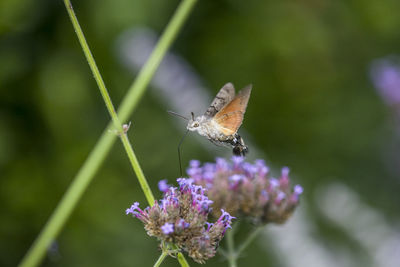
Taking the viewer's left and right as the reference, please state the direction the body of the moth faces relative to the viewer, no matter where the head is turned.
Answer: facing to the left of the viewer
